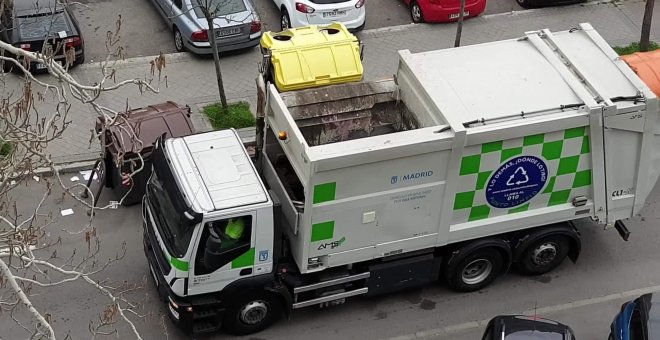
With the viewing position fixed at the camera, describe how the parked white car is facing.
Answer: facing away from the viewer and to the left of the viewer

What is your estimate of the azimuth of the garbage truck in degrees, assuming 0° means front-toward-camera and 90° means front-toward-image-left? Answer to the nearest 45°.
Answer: approximately 45°

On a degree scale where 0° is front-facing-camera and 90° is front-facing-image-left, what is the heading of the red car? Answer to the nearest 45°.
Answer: approximately 135°

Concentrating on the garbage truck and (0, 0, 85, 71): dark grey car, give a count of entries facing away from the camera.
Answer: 1

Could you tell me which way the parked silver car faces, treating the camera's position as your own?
facing away from the viewer and to the left of the viewer

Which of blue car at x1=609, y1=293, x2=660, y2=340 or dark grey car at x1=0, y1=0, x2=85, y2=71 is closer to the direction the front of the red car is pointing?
the dark grey car

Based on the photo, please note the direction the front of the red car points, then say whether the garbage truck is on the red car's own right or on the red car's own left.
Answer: on the red car's own left

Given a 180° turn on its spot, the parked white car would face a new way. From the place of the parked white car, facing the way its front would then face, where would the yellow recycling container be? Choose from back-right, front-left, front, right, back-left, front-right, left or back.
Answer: front-right

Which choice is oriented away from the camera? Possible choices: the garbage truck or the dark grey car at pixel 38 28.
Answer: the dark grey car

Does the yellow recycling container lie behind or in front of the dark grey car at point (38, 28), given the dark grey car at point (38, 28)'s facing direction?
behind

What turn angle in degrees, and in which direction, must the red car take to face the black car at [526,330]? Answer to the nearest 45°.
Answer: approximately 135° to its left

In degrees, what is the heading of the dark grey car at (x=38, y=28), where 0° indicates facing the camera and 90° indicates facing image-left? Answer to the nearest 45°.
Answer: approximately 180°

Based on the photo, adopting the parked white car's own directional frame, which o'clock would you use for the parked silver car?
The parked silver car is roughly at 10 o'clock from the parked white car.

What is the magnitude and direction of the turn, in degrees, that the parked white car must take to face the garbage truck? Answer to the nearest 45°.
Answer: approximately 135° to its left

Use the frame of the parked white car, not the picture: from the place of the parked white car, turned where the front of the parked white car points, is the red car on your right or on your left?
on your right
